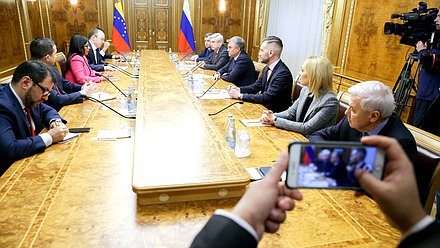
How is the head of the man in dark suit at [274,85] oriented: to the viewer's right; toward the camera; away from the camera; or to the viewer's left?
to the viewer's left

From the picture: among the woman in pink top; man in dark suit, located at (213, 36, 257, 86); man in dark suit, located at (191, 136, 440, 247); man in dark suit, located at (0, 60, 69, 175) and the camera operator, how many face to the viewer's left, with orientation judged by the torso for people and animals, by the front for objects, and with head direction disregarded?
2

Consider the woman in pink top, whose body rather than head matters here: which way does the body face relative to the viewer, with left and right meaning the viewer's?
facing to the right of the viewer

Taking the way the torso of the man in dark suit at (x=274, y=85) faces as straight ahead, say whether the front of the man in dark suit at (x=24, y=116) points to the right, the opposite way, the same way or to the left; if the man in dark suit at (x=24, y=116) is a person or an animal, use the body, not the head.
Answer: the opposite way

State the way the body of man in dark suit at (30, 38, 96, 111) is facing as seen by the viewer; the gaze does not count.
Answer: to the viewer's right

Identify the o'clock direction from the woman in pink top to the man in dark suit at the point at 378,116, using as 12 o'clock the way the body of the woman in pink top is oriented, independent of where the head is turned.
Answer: The man in dark suit is roughly at 2 o'clock from the woman in pink top.

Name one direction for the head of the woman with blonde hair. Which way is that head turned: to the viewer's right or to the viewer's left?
to the viewer's left

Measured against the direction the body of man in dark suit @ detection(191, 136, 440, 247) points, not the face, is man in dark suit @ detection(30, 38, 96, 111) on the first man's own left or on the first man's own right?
on the first man's own left

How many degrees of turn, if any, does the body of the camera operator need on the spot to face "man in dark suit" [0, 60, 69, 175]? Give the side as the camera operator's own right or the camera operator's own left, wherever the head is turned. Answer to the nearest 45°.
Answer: approximately 45° to the camera operator's own left

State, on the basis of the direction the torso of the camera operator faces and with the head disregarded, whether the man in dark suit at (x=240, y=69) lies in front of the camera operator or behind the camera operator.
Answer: in front

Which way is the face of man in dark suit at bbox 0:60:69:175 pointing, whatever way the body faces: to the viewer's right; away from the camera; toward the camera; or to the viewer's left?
to the viewer's right

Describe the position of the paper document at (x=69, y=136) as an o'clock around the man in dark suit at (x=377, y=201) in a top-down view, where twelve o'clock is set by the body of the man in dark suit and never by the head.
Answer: The paper document is roughly at 10 o'clock from the man in dark suit.

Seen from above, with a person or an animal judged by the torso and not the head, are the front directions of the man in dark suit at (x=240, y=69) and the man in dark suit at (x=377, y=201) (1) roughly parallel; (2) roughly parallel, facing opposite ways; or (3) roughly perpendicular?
roughly perpendicular

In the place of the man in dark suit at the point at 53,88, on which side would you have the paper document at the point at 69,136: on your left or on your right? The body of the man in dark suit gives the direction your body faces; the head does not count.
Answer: on your right

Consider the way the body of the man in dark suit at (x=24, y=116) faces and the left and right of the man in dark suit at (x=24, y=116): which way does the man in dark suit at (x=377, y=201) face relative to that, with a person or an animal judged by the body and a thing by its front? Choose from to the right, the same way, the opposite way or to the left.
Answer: to the left

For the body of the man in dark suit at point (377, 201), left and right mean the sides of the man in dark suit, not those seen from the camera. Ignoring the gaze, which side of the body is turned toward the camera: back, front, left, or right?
back

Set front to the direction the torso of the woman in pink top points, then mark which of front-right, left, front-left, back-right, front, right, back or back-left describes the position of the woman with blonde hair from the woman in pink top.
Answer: front-right

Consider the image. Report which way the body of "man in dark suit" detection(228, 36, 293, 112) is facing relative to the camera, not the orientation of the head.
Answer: to the viewer's left
